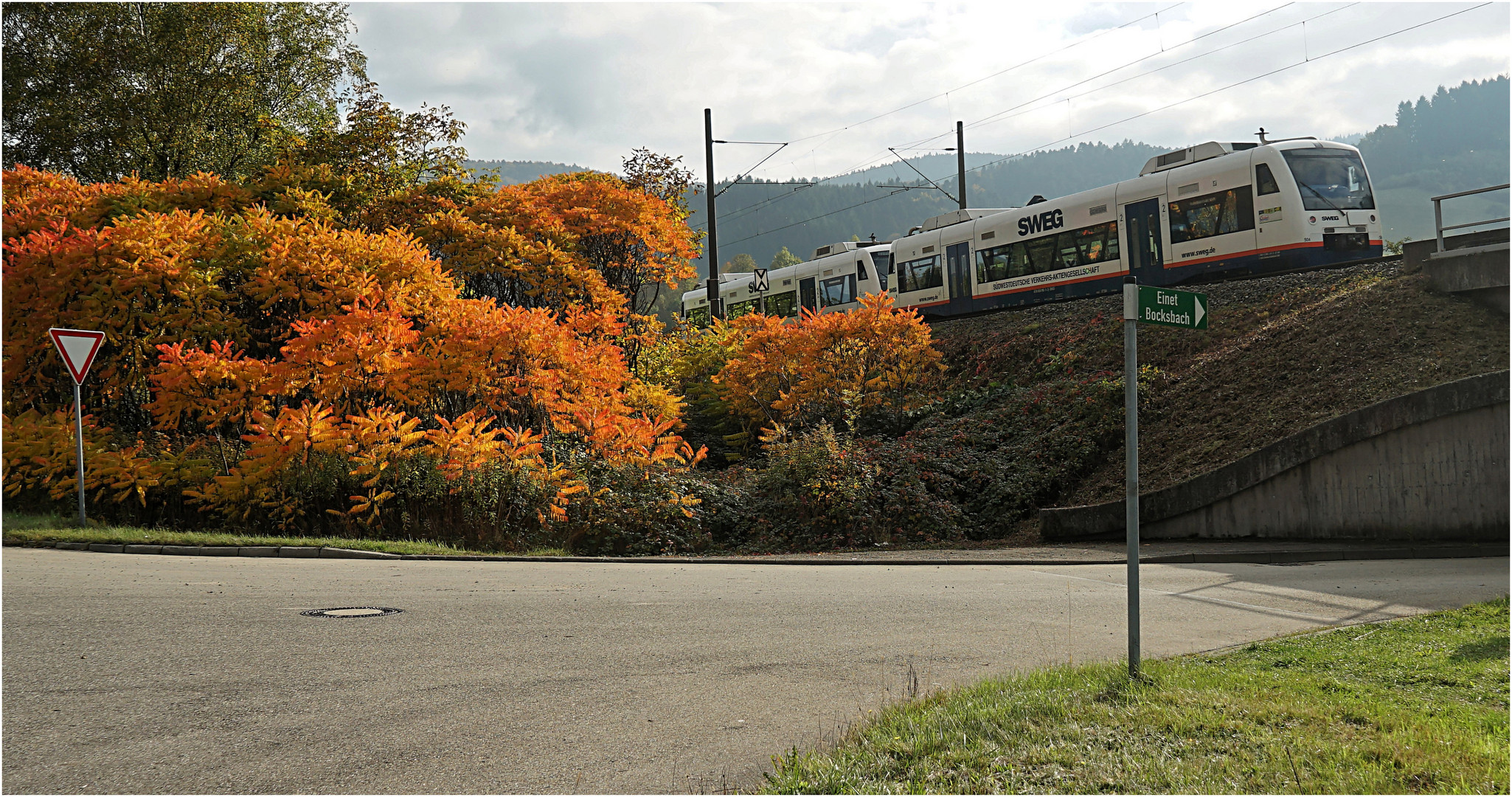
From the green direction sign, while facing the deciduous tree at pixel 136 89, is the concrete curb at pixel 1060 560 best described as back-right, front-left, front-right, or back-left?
front-right

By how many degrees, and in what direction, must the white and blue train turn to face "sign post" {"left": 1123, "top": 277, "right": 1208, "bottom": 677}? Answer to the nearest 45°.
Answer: approximately 45° to its right

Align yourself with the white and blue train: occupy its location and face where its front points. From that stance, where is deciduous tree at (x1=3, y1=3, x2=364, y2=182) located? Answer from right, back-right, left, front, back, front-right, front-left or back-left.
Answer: back-right

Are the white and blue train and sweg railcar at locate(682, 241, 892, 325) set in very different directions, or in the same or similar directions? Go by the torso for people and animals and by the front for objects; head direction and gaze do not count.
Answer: same or similar directions

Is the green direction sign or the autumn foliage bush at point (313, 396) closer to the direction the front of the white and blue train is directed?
the green direction sign

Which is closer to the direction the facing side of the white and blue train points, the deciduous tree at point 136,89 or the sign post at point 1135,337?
the sign post

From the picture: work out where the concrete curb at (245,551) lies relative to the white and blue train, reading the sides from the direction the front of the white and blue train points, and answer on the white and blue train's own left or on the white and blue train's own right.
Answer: on the white and blue train's own right

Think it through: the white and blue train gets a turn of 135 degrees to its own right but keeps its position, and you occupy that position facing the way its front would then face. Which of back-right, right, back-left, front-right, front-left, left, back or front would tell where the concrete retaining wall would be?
left

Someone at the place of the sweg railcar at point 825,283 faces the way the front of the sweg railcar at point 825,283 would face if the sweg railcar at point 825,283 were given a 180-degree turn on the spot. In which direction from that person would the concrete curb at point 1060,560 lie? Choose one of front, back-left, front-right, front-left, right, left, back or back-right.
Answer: back-left

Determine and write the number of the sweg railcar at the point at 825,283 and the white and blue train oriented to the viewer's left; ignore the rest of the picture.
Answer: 0

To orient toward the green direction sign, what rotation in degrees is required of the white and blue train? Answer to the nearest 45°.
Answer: approximately 45° to its right

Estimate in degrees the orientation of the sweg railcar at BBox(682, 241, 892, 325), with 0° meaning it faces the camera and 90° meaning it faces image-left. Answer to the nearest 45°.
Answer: approximately 315°

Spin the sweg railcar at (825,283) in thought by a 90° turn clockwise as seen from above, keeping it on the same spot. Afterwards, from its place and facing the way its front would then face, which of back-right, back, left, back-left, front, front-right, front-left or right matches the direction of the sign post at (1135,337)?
front-left

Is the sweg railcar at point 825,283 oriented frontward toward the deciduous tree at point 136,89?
no

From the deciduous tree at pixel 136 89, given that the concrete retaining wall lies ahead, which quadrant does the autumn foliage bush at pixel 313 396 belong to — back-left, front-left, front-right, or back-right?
front-right

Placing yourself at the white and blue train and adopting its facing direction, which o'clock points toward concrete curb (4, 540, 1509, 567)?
The concrete curb is roughly at 2 o'clock from the white and blue train.

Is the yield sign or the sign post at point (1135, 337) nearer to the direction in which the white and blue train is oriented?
the sign post

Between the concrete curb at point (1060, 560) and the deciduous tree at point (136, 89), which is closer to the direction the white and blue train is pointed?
the concrete curb

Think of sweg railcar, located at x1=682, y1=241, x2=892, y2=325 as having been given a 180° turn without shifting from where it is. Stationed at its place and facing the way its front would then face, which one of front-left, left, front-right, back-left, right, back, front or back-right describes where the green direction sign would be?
back-left

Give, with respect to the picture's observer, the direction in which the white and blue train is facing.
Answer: facing the viewer and to the right of the viewer
